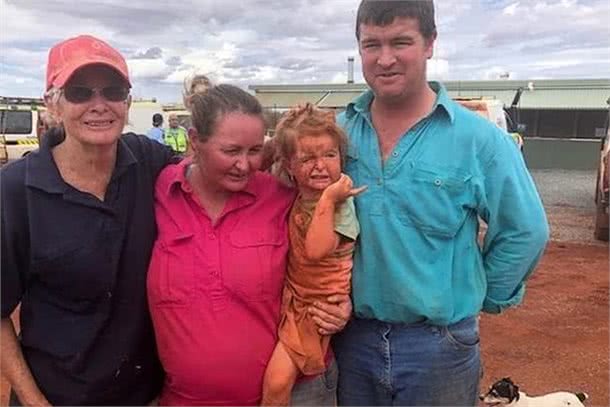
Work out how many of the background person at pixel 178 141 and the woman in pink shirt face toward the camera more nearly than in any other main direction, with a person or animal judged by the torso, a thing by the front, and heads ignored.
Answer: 2

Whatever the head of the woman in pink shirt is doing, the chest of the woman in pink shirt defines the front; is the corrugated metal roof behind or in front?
behind

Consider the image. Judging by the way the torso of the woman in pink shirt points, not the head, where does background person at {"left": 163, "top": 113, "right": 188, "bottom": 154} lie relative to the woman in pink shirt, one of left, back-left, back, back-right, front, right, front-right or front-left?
back

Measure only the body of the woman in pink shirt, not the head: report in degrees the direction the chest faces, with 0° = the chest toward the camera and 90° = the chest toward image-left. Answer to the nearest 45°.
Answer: approximately 0°

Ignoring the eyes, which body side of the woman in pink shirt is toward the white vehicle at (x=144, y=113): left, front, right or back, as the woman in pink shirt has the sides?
back

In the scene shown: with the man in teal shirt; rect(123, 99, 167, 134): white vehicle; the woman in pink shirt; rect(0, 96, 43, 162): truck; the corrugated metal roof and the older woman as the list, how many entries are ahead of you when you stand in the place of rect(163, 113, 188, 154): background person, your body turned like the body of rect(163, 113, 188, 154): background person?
3

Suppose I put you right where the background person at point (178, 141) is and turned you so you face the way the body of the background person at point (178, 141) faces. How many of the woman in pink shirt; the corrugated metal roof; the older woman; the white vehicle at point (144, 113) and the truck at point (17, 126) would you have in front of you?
2

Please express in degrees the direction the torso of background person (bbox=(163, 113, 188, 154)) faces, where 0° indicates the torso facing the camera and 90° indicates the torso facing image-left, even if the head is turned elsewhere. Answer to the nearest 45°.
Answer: approximately 0°

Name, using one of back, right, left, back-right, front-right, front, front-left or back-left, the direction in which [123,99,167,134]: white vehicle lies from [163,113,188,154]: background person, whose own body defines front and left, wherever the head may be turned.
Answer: back

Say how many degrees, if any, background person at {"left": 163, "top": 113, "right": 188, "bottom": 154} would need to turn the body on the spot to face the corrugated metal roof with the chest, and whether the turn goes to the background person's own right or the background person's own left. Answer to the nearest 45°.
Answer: approximately 135° to the background person's own left

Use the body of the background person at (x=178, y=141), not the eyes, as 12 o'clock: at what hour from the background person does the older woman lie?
The older woman is roughly at 12 o'clock from the background person.
